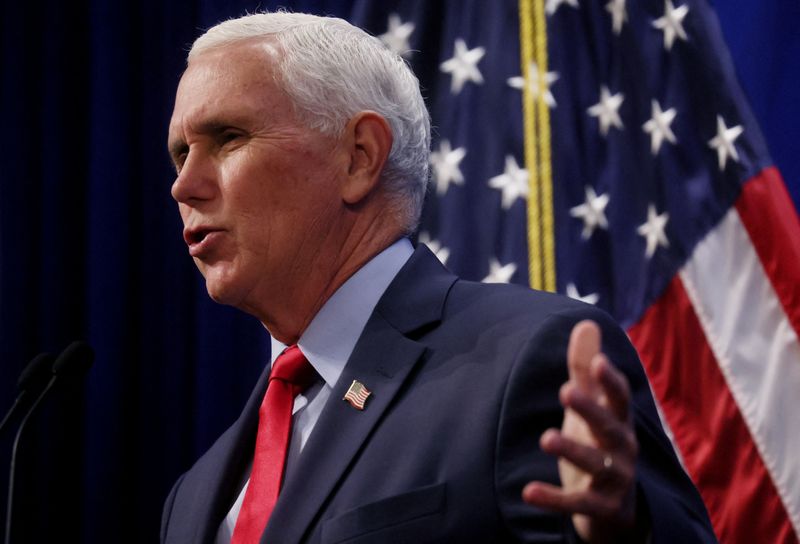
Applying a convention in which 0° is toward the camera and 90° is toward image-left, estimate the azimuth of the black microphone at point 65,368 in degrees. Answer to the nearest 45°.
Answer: approximately 270°

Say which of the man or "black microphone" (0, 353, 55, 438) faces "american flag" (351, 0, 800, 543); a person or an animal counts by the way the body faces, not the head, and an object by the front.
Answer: the black microphone

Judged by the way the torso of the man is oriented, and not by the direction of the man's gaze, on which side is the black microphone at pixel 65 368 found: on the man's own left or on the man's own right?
on the man's own right

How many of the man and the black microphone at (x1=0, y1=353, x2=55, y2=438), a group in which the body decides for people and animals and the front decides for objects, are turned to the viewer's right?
1

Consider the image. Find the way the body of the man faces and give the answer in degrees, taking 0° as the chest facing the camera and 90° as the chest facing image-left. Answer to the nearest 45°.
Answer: approximately 45°

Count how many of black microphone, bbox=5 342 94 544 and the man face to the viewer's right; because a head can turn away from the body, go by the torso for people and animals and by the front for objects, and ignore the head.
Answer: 1

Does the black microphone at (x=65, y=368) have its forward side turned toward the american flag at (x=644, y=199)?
yes

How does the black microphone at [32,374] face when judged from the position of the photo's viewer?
facing to the right of the viewer

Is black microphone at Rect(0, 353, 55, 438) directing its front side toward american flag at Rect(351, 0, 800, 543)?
yes

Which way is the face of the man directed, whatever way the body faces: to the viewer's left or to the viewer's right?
to the viewer's left

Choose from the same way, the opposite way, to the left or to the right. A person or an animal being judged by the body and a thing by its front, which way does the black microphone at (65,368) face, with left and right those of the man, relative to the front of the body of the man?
the opposite way

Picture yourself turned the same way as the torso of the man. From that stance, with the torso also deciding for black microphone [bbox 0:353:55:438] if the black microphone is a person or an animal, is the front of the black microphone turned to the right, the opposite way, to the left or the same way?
the opposite way

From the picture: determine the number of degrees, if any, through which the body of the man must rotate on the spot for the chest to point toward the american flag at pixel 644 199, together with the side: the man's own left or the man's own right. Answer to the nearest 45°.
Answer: approximately 180°
